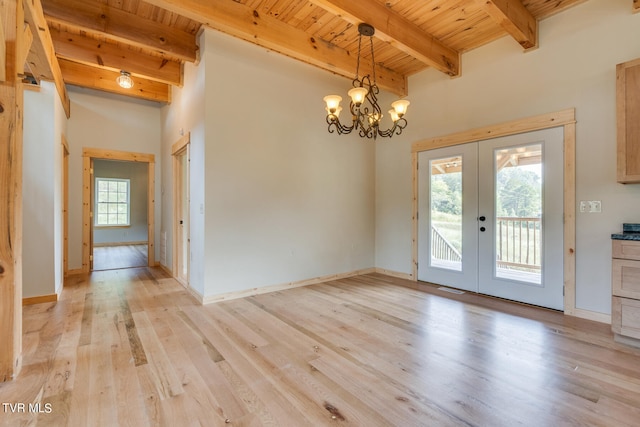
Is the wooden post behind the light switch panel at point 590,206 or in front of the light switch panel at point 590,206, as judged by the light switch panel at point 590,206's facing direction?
in front

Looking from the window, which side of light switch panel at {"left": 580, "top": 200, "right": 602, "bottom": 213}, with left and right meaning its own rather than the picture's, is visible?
right

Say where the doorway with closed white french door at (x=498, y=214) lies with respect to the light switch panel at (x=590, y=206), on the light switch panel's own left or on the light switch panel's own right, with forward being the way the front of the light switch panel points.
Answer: on the light switch panel's own right

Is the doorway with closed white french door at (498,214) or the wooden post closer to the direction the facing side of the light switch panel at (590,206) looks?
the wooden post

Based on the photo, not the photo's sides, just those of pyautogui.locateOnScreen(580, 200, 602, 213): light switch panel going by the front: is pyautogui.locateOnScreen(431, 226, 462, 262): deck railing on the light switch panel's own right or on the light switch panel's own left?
on the light switch panel's own right

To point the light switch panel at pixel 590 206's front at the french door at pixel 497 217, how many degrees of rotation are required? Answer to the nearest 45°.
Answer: approximately 90° to its right

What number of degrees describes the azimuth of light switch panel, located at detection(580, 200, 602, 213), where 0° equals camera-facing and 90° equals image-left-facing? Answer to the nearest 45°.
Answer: approximately 0°
